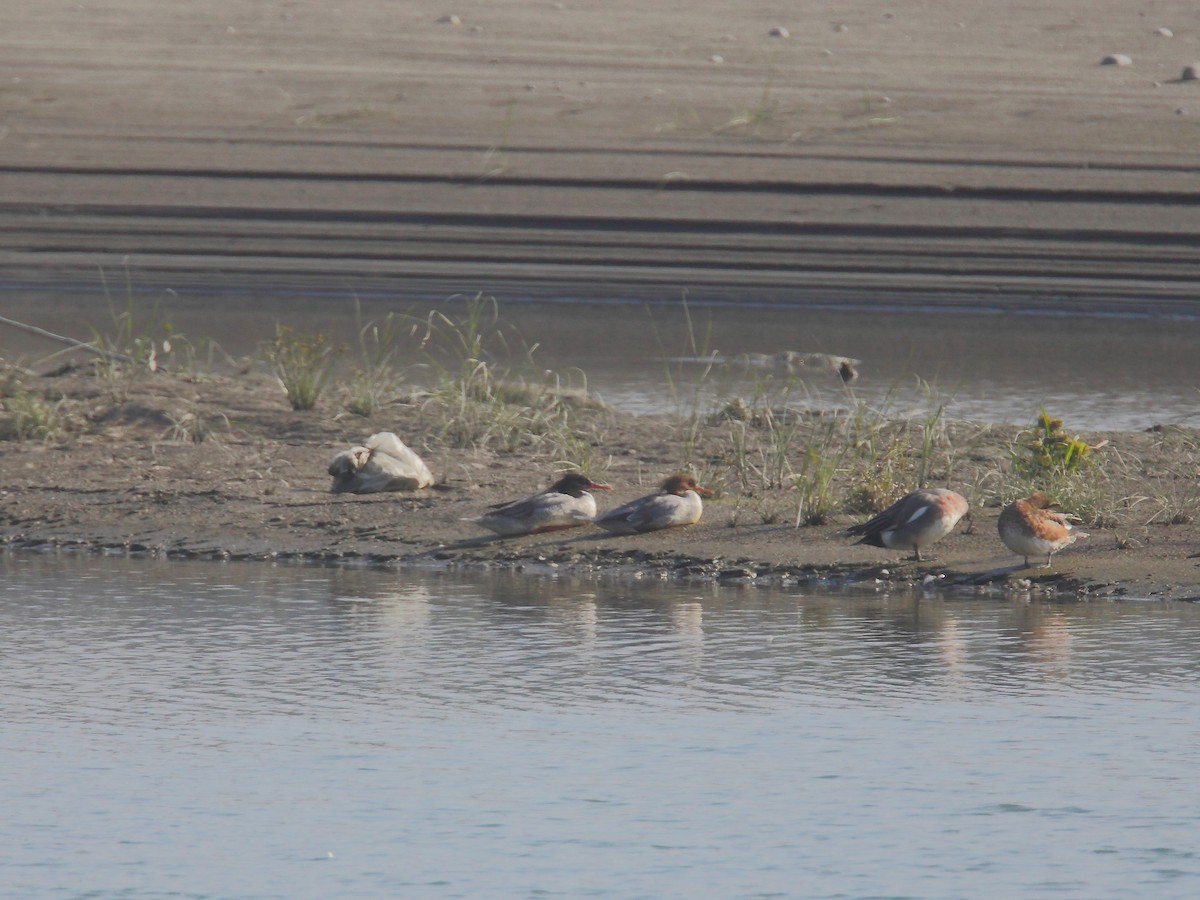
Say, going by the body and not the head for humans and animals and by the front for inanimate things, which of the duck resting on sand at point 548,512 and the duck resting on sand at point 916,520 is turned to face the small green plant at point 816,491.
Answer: the duck resting on sand at point 548,512

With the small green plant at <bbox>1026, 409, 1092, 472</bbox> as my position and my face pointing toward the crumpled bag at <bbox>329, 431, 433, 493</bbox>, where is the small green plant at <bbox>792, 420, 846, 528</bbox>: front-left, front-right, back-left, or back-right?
front-left

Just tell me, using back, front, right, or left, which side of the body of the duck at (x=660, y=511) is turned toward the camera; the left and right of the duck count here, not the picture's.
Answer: right

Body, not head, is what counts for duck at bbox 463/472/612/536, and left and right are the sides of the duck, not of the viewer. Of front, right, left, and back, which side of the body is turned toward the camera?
right

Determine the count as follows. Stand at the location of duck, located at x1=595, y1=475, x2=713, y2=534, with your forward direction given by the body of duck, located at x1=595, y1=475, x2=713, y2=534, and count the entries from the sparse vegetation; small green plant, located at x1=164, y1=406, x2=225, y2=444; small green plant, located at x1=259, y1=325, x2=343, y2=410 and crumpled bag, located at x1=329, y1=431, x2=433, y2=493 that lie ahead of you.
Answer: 0

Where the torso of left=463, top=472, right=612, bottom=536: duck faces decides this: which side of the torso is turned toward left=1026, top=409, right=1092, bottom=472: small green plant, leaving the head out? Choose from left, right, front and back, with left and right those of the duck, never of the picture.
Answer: front

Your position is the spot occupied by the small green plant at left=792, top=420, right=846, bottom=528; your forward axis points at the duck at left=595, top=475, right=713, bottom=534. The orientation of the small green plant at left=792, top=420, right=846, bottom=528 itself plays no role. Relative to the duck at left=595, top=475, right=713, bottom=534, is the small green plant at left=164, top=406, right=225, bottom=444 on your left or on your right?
right

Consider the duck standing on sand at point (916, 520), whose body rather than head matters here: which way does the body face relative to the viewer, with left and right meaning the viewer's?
facing to the right of the viewer

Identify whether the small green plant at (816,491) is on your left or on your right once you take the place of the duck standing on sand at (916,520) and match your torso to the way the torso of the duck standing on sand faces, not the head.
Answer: on your left

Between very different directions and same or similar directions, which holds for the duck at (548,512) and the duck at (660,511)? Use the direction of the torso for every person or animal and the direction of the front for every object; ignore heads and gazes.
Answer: same or similar directions
